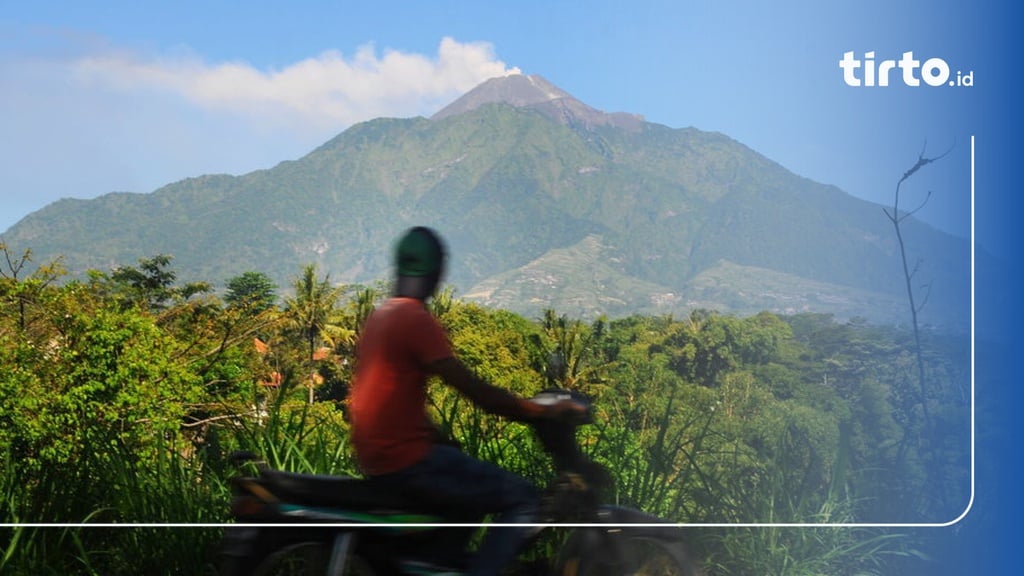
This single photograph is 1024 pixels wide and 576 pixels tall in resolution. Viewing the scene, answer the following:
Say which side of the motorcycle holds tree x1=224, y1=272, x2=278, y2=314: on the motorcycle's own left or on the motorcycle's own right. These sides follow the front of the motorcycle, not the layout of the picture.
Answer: on the motorcycle's own left

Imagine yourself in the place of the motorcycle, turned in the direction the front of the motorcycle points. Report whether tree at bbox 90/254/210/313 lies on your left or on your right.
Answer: on your left

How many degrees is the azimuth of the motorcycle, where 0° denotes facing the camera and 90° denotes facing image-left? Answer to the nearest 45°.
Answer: approximately 270°

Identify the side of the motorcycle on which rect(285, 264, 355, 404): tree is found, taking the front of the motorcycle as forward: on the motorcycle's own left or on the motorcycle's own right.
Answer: on the motorcycle's own left
